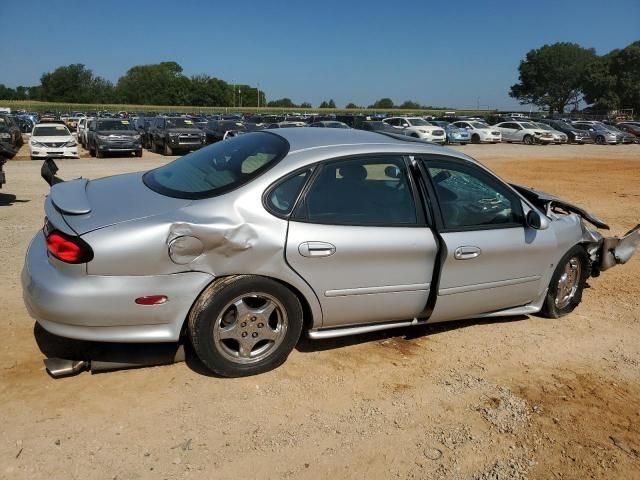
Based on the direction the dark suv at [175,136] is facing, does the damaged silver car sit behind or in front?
in front

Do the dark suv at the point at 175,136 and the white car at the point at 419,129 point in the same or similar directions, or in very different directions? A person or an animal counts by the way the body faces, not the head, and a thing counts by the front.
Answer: same or similar directions

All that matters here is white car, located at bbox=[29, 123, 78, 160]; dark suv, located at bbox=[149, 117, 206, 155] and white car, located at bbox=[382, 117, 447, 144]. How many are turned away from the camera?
0

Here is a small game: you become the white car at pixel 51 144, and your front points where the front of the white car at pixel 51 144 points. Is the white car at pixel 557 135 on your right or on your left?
on your left

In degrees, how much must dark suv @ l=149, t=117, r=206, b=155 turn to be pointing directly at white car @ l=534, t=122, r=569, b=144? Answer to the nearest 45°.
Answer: approximately 45° to its left

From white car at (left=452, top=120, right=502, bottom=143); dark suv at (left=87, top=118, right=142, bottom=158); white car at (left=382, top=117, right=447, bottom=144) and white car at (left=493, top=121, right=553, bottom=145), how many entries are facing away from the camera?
0

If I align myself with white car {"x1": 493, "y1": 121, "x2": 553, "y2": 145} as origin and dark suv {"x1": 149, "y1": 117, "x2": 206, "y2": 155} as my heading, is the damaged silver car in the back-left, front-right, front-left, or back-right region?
front-left

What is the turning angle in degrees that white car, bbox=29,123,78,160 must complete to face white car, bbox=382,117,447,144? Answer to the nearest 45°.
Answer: approximately 90° to its left

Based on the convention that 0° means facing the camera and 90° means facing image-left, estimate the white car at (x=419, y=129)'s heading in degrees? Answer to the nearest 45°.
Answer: approximately 315°

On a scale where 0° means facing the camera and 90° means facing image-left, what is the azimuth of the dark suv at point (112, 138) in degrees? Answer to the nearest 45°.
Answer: approximately 315°

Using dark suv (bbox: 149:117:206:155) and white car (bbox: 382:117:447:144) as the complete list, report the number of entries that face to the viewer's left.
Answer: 0

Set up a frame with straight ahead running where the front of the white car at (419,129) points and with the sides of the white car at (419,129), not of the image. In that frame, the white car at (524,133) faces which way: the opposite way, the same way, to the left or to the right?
the same way

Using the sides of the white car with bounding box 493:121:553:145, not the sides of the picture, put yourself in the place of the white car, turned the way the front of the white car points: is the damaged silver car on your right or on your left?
on your right

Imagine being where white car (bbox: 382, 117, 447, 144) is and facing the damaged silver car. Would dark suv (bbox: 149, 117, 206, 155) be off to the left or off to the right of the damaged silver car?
right

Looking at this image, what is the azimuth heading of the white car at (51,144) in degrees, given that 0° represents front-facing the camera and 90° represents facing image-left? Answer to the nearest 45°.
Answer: approximately 0°
